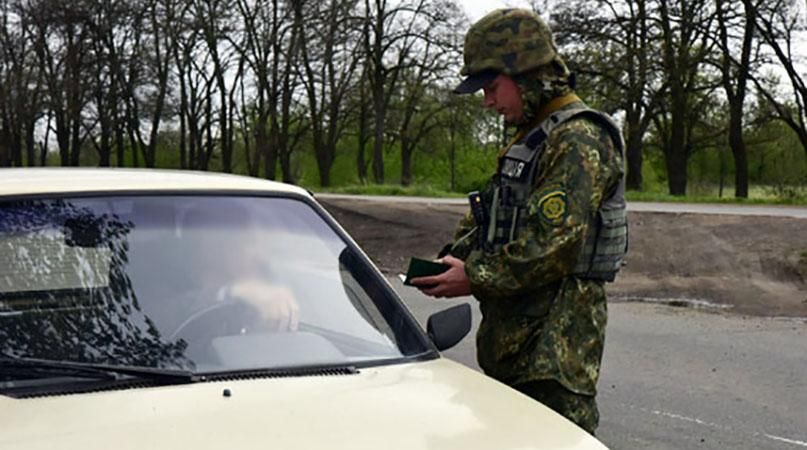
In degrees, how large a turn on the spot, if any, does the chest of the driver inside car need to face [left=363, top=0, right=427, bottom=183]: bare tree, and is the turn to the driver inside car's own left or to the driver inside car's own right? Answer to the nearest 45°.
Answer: approximately 180°

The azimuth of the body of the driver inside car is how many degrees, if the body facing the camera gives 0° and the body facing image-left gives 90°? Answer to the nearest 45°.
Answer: approximately 0°

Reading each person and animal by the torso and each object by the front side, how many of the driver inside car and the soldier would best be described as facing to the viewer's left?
1

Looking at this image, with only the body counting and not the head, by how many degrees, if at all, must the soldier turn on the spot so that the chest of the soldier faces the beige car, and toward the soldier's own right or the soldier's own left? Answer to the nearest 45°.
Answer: approximately 45° to the soldier's own left

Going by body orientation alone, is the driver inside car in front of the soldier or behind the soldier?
in front

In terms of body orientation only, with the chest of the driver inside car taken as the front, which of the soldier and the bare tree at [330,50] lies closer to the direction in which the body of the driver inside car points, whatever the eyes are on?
the soldier

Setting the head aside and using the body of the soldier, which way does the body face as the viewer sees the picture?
to the viewer's left

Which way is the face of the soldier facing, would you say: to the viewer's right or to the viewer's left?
to the viewer's left

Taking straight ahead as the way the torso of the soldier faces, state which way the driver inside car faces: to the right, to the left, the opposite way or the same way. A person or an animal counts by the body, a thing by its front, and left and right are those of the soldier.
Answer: to the left

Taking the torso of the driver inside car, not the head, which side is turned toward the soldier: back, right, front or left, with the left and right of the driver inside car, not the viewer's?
left

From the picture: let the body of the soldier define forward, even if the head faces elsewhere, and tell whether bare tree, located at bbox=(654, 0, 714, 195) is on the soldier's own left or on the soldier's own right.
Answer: on the soldier's own right
